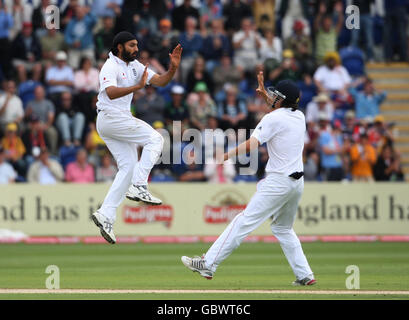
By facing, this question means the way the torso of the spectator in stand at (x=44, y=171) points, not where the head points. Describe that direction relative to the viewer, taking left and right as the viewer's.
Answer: facing the viewer

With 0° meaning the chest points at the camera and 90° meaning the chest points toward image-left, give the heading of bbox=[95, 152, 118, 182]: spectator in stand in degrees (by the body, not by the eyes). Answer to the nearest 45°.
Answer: approximately 0°

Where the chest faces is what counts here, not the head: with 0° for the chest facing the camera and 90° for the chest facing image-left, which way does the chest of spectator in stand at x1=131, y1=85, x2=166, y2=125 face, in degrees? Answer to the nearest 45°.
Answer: approximately 0°

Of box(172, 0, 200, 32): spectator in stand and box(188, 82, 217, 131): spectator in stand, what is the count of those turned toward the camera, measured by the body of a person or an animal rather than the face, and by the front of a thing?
2

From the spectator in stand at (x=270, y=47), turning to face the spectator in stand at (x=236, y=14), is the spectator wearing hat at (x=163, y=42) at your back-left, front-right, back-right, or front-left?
front-left

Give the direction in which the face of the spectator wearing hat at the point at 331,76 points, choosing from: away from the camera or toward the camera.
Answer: toward the camera

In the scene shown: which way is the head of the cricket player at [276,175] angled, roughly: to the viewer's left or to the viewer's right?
to the viewer's left

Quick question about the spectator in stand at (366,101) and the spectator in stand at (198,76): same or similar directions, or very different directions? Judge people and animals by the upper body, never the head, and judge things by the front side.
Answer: same or similar directions

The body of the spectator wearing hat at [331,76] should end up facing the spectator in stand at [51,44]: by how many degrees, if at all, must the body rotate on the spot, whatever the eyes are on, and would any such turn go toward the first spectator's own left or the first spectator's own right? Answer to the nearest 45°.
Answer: approximately 90° to the first spectator's own right

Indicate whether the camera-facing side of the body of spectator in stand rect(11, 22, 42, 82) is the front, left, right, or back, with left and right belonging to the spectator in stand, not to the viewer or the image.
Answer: front
